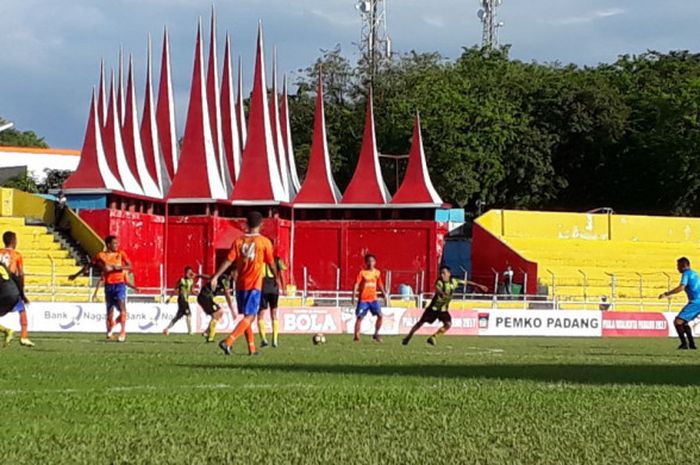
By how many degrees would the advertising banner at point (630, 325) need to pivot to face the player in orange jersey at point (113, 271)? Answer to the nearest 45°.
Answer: approximately 45° to its right

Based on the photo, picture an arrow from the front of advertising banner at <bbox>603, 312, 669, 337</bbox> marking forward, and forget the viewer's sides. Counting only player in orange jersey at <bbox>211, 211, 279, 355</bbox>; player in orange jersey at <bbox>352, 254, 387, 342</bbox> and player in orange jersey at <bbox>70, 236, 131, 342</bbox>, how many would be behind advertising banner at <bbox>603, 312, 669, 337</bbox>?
0

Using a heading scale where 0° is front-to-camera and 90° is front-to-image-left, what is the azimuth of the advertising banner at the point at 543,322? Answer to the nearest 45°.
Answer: approximately 0°

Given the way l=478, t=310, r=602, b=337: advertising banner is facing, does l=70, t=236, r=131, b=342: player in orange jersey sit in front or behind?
in front

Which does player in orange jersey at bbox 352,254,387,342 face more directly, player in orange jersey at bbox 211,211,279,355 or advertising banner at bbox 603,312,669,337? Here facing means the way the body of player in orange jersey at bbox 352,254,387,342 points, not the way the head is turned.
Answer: the player in orange jersey

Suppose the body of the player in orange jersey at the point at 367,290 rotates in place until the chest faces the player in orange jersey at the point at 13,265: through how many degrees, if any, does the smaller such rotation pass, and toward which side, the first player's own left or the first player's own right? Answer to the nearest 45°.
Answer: approximately 45° to the first player's own right

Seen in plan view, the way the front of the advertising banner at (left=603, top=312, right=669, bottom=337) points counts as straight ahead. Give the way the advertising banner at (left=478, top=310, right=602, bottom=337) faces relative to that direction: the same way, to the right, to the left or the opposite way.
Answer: the same way

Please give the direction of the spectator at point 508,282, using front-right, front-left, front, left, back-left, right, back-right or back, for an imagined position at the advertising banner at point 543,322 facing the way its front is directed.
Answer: back

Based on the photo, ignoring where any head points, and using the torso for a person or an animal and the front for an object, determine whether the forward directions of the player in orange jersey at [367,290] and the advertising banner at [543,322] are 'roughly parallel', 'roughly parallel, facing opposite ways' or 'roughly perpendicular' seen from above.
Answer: roughly parallel

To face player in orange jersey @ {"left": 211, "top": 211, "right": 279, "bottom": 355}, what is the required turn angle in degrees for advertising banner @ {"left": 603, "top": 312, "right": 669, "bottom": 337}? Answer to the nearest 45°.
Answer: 0° — it already faces them

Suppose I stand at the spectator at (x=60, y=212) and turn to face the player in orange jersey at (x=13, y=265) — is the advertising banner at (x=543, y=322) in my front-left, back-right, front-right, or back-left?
front-left

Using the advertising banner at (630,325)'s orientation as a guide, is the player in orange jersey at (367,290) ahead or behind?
ahead

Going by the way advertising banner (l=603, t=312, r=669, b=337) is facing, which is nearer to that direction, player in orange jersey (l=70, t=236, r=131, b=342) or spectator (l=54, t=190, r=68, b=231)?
the player in orange jersey

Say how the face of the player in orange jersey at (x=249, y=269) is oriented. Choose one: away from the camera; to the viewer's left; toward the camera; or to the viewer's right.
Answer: away from the camera

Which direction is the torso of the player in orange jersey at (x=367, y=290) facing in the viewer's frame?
toward the camera
